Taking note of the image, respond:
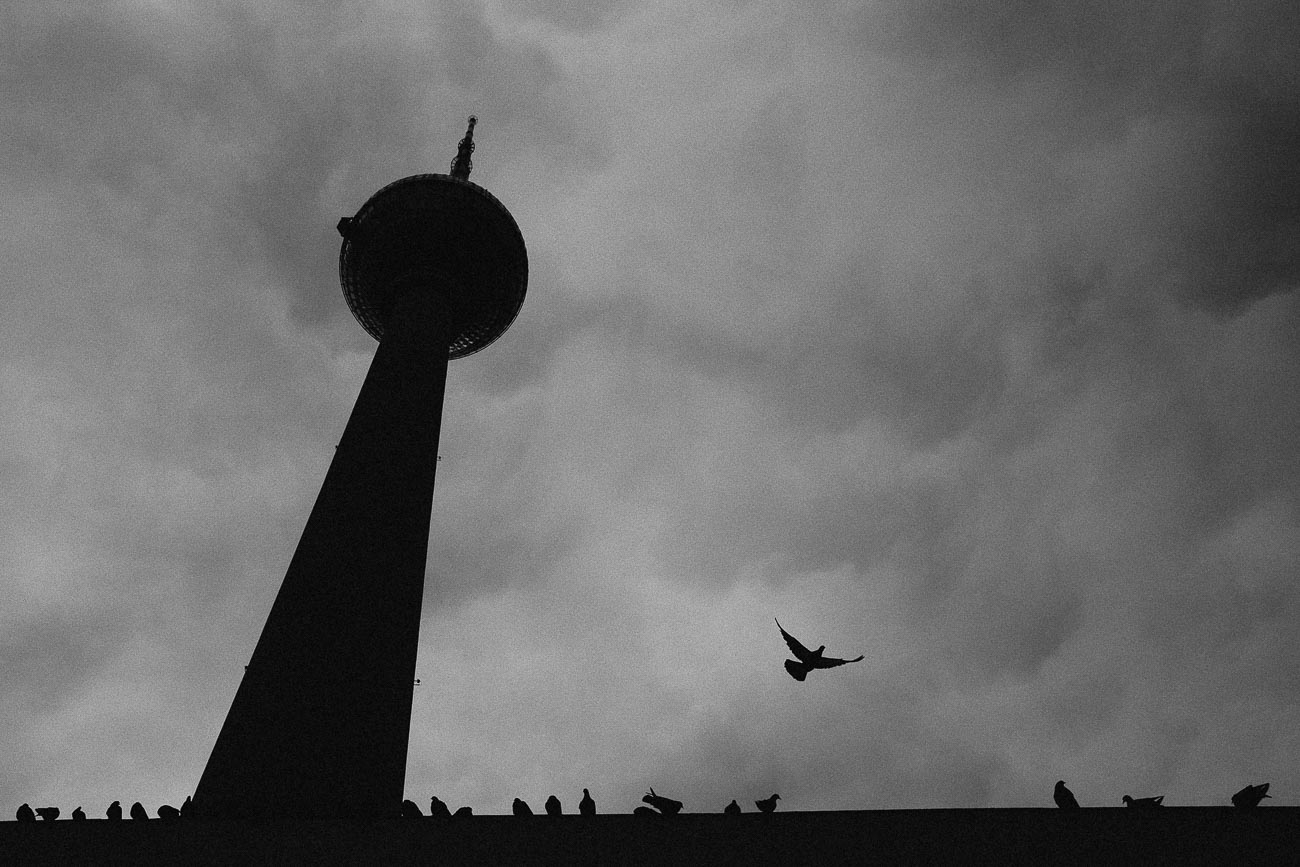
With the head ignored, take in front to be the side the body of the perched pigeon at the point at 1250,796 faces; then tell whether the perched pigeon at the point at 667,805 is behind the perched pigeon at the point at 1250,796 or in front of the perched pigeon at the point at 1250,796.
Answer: in front

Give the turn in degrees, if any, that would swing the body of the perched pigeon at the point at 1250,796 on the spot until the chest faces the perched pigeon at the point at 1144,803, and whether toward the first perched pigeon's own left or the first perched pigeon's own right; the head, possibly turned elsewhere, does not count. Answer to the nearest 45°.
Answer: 0° — it already faces it

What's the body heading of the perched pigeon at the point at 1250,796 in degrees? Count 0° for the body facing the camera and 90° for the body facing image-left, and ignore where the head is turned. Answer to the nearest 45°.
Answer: approximately 90°

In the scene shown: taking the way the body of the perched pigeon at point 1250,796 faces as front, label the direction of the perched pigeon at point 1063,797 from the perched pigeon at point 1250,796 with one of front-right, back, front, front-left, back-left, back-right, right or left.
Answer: front
